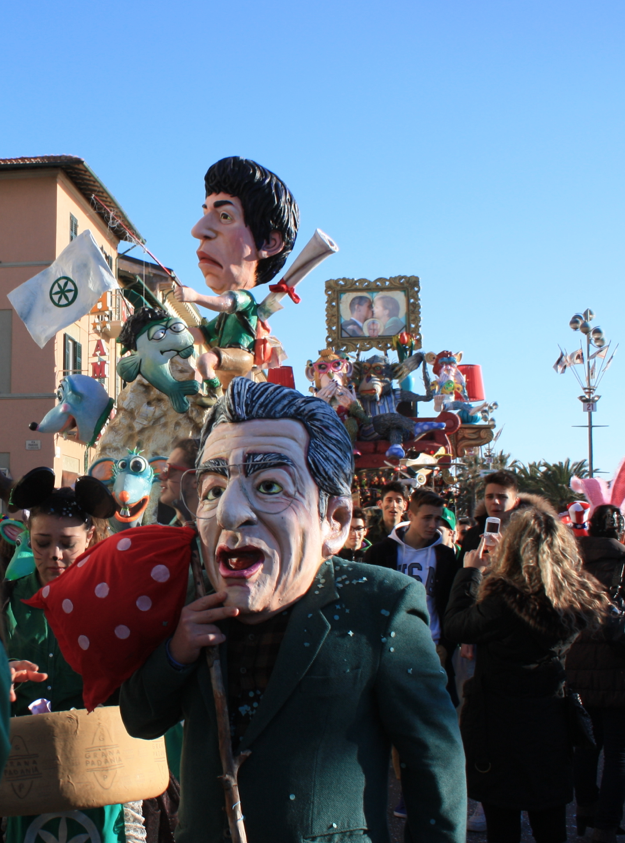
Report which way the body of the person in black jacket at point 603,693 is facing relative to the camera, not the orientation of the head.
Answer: away from the camera

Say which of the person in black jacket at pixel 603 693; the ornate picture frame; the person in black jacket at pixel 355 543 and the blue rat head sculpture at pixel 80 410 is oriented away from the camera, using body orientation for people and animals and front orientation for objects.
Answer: the person in black jacket at pixel 603 693

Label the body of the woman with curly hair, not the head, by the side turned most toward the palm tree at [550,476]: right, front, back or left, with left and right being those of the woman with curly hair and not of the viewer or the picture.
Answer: front

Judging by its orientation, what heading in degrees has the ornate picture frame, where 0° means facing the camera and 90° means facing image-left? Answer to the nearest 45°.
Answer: approximately 0°

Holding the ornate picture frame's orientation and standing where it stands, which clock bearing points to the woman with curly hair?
The woman with curly hair is roughly at 12 o'clock from the ornate picture frame.

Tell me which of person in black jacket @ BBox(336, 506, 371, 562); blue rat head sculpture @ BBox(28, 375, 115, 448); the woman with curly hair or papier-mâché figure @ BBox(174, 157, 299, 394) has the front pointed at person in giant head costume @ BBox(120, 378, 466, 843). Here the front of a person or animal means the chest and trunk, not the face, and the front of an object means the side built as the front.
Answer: the person in black jacket

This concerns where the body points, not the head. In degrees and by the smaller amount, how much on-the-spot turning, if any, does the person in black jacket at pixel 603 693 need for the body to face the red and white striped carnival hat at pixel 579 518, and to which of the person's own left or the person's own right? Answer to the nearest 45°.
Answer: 0° — they already face it

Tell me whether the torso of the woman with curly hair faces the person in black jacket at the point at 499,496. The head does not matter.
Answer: yes

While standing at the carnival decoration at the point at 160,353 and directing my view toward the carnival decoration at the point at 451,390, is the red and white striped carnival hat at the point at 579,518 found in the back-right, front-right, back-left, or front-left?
front-right

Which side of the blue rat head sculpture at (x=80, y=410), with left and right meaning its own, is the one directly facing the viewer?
left

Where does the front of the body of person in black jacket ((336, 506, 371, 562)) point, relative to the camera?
toward the camera

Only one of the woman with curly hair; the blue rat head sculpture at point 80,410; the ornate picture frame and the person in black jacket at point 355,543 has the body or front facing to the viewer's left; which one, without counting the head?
the blue rat head sculpture

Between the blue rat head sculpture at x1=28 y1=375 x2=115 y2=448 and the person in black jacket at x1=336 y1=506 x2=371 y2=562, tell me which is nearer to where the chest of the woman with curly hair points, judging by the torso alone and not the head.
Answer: the person in black jacket

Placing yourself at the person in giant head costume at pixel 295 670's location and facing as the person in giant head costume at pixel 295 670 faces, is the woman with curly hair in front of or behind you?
behind

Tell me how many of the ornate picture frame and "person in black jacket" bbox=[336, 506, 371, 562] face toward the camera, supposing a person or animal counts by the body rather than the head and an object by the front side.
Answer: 2
